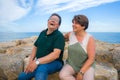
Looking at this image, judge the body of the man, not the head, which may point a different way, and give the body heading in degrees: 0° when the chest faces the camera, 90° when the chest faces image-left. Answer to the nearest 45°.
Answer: approximately 45°

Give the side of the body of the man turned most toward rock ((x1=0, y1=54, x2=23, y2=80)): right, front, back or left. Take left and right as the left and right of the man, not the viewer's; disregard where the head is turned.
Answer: right

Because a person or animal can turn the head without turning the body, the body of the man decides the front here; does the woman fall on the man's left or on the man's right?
on the man's left
